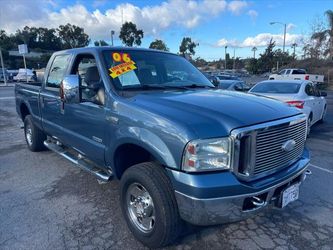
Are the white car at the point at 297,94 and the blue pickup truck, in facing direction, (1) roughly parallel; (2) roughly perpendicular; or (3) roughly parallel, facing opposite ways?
roughly perpendicular

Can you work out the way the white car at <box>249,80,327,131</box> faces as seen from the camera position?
facing away from the viewer and to the right of the viewer

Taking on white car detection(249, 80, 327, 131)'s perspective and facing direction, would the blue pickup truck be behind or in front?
behind

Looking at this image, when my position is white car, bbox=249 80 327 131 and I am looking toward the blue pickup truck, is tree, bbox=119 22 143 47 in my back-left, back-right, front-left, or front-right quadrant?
back-right

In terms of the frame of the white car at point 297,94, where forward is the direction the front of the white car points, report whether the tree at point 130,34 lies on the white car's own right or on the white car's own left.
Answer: on the white car's own left

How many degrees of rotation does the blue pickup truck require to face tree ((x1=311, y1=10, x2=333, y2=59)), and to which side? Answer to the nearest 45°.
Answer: approximately 90° to its left

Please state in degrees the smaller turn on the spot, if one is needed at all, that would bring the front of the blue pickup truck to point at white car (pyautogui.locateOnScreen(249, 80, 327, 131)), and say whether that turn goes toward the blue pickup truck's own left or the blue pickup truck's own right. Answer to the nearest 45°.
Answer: approximately 90° to the blue pickup truck's own left
